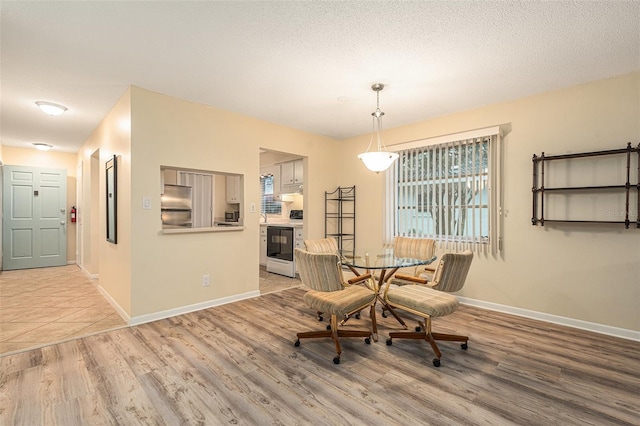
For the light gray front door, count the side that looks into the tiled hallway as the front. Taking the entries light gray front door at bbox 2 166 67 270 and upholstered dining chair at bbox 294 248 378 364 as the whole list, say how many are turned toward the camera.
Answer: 1

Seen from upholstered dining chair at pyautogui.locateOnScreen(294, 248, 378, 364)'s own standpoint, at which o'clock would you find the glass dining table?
The glass dining table is roughly at 12 o'clock from the upholstered dining chair.

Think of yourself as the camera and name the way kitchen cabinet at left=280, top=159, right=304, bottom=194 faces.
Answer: facing the viewer and to the left of the viewer

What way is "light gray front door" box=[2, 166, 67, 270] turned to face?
toward the camera

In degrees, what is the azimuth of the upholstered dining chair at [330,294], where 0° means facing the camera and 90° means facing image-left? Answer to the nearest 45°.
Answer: approximately 225°

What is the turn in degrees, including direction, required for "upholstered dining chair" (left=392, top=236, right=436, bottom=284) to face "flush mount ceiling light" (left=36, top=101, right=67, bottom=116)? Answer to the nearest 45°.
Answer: approximately 45° to its right

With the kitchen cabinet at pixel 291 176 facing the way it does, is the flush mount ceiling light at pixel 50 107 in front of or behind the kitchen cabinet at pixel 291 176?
in front

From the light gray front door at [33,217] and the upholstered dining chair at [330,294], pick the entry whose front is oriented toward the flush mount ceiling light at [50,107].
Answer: the light gray front door

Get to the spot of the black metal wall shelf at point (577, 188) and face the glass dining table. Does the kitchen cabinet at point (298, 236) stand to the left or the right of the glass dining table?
right

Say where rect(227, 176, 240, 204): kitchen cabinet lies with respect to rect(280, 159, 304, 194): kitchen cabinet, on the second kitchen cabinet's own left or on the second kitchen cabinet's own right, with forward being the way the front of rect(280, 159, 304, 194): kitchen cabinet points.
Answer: on the second kitchen cabinet's own right

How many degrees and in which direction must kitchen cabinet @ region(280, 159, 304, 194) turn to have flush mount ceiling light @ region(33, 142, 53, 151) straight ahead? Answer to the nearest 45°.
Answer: approximately 45° to its right

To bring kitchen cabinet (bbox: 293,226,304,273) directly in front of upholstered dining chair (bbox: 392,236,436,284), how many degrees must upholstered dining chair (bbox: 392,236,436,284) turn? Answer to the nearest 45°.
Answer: approximately 90° to its right

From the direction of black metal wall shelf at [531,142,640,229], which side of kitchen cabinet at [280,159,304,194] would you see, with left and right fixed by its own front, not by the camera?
left

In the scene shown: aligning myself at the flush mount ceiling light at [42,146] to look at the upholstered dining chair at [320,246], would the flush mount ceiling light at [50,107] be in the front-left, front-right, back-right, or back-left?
front-right

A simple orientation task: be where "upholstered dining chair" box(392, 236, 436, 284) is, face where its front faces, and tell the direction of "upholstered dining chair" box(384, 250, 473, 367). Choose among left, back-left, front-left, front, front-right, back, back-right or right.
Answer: front-left
